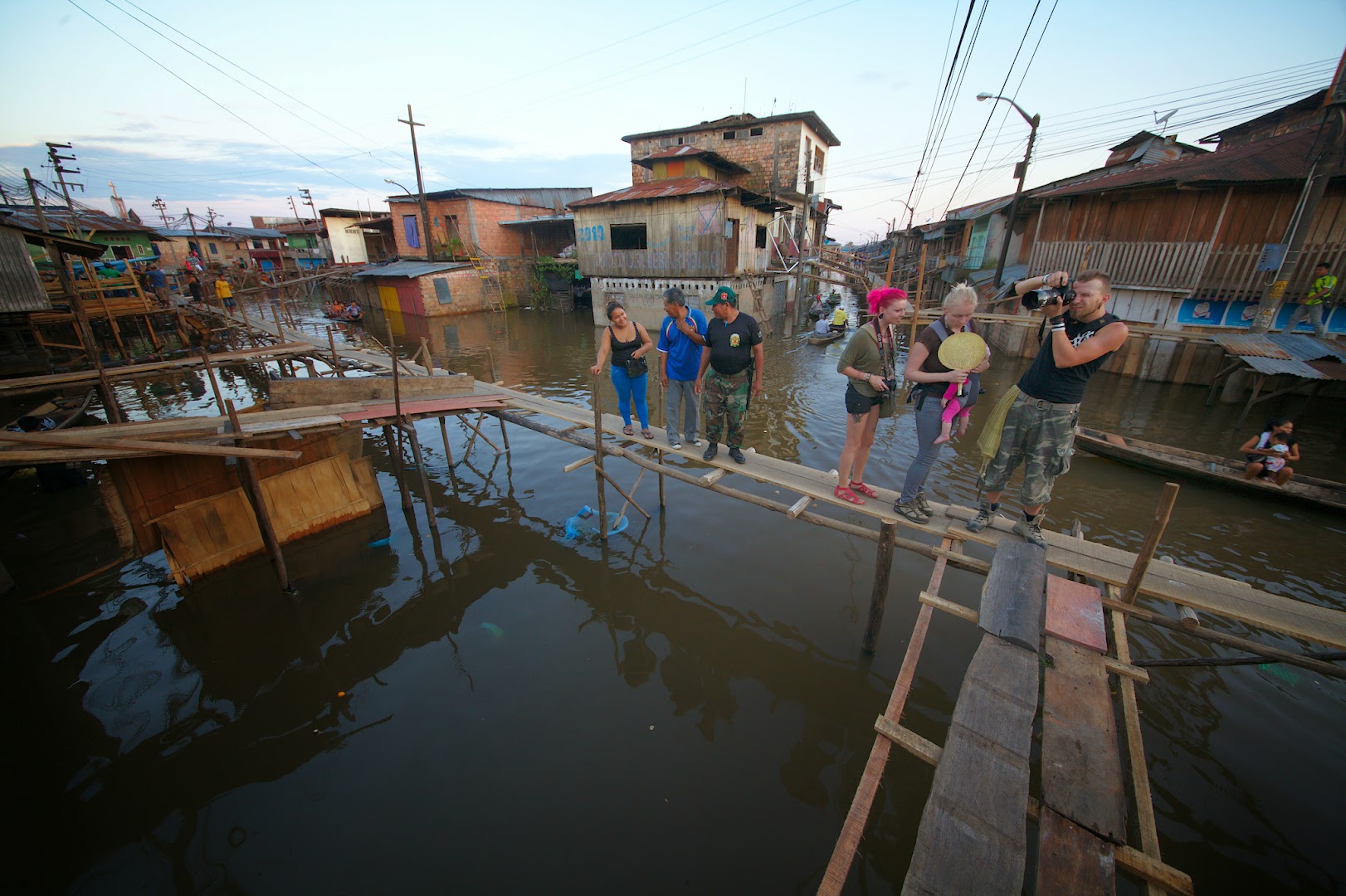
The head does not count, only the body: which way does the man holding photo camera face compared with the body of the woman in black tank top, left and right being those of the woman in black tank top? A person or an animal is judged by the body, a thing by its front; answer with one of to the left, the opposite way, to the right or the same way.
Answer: to the right

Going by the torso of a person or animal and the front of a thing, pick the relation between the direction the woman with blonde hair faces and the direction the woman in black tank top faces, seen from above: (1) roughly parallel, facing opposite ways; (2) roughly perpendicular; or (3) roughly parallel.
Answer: roughly parallel

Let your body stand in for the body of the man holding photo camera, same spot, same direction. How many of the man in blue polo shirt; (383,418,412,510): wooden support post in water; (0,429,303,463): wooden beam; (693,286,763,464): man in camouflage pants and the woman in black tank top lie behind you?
0

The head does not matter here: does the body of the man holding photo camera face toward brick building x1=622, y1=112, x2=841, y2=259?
no

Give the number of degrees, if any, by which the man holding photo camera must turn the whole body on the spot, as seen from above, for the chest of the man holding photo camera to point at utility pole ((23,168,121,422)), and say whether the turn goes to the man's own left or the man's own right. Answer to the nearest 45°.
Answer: approximately 45° to the man's own right

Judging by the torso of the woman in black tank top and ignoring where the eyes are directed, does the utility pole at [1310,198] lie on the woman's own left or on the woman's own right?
on the woman's own left

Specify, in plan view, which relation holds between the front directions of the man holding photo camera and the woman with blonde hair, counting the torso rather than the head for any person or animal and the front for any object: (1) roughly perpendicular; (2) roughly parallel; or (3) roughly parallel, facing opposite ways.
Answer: roughly perpendicular

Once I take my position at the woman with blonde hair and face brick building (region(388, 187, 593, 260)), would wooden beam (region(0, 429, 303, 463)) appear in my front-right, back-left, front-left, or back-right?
front-left

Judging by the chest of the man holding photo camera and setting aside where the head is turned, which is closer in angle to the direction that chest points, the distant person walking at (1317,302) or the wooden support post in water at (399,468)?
the wooden support post in water

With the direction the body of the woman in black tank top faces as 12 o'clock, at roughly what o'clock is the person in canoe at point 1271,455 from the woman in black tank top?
The person in canoe is roughly at 9 o'clock from the woman in black tank top.

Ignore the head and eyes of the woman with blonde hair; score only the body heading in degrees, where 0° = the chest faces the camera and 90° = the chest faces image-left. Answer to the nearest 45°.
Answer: approximately 315°

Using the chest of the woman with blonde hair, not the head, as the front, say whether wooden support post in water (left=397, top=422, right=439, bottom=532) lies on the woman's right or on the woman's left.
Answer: on the woman's right

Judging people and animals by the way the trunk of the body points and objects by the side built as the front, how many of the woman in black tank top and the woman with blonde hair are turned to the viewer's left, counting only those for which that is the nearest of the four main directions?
0

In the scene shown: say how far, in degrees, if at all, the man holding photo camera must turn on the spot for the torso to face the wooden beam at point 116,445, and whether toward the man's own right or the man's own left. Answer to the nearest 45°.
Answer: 0° — they already face it

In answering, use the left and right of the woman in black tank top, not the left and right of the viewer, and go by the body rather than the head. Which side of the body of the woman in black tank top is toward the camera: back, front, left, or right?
front

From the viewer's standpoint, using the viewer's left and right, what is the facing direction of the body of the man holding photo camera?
facing the viewer and to the left of the viewer

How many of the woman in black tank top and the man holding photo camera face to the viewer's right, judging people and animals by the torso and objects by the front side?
0

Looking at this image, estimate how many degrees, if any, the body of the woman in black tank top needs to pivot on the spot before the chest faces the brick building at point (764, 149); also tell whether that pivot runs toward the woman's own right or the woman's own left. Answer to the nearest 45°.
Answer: approximately 180°

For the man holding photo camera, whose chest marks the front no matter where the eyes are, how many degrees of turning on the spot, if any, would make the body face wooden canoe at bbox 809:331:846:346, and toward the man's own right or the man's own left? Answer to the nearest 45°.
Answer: approximately 90° to the man's own right
